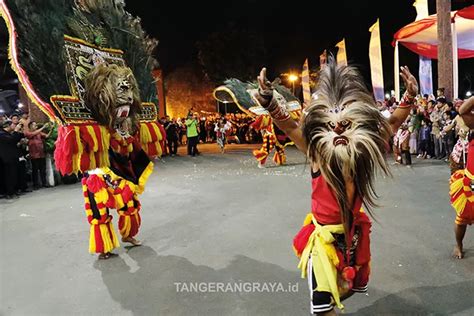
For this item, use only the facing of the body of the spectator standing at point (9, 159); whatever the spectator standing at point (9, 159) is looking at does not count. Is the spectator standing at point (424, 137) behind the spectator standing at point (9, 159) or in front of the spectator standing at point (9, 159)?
in front

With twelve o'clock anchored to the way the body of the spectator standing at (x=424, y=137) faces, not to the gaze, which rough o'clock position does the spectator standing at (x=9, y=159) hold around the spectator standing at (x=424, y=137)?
the spectator standing at (x=9, y=159) is roughly at 12 o'clock from the spectator standing at (x=424, y=137).

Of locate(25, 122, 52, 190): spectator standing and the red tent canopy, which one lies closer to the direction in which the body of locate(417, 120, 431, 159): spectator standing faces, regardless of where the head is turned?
the spectator standing

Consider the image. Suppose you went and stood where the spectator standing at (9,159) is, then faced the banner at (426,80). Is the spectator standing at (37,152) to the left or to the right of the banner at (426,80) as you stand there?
left

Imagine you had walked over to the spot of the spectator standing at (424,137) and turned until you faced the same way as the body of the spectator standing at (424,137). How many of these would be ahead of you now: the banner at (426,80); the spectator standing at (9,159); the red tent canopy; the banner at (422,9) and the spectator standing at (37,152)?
2

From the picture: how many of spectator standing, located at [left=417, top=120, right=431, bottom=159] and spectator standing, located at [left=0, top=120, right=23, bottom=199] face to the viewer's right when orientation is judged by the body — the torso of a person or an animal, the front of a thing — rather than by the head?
1

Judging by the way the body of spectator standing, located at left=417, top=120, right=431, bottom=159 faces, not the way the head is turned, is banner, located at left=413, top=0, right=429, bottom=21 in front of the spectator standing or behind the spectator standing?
behind

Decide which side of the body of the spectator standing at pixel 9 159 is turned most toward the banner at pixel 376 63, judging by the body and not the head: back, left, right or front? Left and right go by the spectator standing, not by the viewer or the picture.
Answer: front

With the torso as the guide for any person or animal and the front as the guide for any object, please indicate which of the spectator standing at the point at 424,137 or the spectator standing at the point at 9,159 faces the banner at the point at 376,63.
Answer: the spectator standing at the point at 9,159

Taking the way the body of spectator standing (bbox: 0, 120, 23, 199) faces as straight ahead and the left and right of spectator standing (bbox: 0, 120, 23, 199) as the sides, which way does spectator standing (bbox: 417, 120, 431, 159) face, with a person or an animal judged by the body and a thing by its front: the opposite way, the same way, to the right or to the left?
the opposite way

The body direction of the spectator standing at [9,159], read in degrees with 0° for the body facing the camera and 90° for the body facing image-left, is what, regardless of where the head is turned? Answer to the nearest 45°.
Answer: approximately 270°
